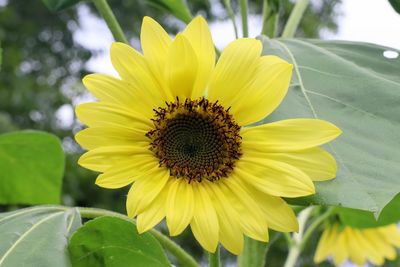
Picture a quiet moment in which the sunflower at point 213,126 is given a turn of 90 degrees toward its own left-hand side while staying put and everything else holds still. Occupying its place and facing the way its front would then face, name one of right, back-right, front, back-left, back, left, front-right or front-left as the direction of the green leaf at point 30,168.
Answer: back-left

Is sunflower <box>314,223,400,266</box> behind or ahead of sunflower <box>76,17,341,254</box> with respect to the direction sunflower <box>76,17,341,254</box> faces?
behind

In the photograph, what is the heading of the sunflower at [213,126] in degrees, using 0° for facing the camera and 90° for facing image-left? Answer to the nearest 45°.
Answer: approximately 0°
